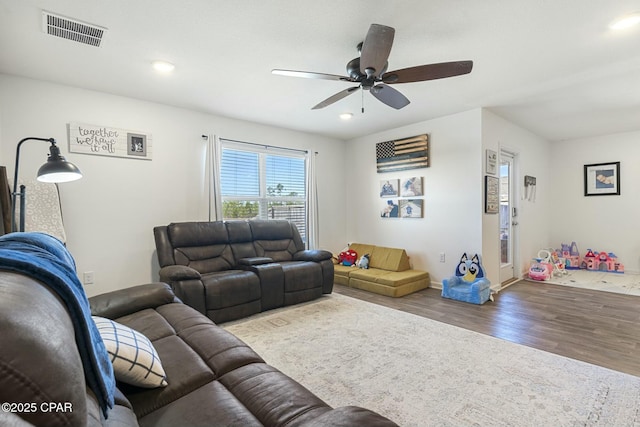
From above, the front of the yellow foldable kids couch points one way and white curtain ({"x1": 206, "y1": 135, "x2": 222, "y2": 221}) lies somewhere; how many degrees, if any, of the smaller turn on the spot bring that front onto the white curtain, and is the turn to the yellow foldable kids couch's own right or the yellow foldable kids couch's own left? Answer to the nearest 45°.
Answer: approximately 45° to the yellow foldable kids couch's own right

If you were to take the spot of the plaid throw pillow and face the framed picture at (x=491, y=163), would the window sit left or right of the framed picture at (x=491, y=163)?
left

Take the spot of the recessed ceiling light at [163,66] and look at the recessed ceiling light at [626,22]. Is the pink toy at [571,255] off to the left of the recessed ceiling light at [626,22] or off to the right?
left

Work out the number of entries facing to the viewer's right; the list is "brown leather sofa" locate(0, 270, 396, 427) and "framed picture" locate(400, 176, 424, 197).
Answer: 1

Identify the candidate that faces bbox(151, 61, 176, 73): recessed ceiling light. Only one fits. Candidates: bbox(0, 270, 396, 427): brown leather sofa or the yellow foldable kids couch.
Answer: the yellow foldable kids couch

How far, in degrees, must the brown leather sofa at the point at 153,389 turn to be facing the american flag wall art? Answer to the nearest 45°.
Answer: approximately 45° to its left
